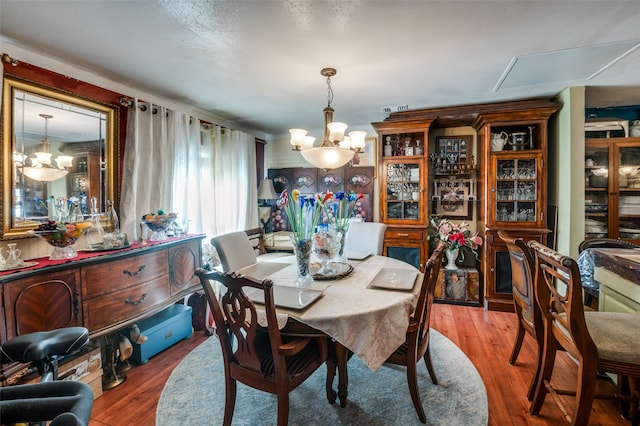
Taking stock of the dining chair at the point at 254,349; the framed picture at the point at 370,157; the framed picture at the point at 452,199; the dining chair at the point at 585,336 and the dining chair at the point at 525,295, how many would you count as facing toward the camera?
2

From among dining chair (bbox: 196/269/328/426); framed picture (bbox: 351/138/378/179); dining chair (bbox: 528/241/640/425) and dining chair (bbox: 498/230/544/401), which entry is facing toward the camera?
the framed picture

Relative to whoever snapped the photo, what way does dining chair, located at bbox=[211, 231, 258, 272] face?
facing the viewer and to the right of the viewer

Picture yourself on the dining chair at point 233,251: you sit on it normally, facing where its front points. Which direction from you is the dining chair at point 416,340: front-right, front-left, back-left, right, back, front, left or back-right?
front

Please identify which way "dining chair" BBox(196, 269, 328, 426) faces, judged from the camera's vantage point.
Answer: facing away from the viewer and to the right of the viewer

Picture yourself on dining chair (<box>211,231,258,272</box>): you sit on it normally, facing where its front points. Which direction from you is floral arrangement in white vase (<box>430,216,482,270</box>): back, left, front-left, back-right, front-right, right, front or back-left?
front-left

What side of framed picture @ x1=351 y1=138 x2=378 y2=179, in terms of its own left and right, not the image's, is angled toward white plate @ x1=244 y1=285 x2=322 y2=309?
front

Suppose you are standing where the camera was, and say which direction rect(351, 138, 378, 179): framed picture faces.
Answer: facing the viewer

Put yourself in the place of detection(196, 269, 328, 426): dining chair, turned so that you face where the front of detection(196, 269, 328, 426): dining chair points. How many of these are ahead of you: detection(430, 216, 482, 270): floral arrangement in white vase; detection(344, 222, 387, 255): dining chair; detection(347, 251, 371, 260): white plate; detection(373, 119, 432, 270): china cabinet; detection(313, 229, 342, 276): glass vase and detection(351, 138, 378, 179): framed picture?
6

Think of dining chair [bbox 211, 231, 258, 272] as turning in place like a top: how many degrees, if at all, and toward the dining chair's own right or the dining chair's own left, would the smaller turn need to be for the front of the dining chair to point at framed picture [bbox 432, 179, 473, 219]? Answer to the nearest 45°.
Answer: approximately 45° to the dining chair's own left

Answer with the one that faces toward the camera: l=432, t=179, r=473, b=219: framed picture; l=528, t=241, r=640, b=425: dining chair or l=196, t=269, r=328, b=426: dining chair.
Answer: the framed picture

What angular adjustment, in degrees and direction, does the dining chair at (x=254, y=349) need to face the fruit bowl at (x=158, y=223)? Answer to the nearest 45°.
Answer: approximately 90° to its left

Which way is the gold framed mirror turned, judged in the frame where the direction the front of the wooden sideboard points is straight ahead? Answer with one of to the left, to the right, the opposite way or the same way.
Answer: the same way

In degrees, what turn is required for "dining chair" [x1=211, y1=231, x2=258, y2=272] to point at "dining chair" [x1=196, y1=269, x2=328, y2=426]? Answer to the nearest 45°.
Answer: approximately 45° to its right

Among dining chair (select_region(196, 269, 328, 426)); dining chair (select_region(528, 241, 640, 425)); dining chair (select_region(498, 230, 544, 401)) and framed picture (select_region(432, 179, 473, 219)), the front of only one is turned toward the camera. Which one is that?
the framed picture

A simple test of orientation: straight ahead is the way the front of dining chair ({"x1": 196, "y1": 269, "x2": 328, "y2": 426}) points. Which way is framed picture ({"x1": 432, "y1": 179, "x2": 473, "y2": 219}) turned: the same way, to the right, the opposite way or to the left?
the opposite way

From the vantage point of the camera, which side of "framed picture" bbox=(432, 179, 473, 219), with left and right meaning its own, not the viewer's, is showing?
front

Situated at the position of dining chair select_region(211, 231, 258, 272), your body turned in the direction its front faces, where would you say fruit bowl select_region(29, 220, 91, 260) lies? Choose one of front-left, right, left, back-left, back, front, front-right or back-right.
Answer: back-right

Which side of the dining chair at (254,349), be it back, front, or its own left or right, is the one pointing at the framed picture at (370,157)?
front

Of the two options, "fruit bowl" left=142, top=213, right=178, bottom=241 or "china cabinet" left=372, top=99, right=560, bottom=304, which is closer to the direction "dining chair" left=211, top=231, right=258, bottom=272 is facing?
the china cabinet
